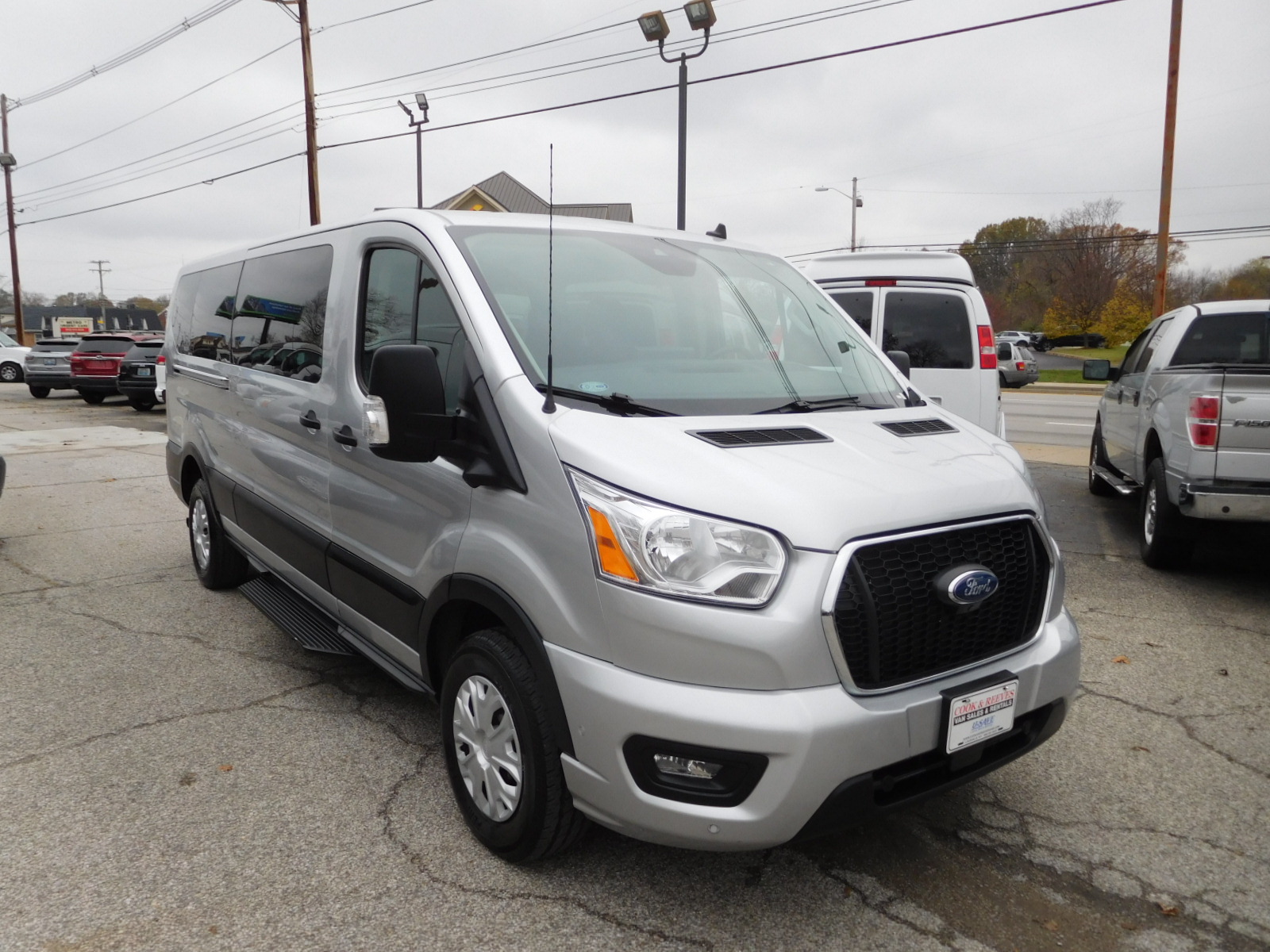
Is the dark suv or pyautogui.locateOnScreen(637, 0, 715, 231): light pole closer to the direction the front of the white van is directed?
the light pole

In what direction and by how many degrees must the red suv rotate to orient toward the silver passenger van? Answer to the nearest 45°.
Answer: approximately 135° to its right

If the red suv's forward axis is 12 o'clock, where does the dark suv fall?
The dark suv is roughly at 4 o'clock from the red suv.

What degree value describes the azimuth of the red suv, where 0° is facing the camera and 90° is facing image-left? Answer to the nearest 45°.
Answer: approximately 225°

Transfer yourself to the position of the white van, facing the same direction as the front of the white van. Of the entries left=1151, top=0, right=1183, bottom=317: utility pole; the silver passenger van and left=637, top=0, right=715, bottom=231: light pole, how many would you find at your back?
1

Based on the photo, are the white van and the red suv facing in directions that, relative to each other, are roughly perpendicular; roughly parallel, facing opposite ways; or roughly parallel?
roughly parallel

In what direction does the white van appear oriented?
away from the camera

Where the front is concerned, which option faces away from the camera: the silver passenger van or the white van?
the white van

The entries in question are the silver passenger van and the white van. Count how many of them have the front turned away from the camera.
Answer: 1

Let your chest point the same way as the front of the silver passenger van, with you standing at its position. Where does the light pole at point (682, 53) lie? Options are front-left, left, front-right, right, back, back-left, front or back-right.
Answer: back-left

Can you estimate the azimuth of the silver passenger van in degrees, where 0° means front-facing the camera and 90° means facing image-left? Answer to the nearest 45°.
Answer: approximately 315°

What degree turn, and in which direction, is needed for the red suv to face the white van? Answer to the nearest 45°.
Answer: approximately 135° to its right
